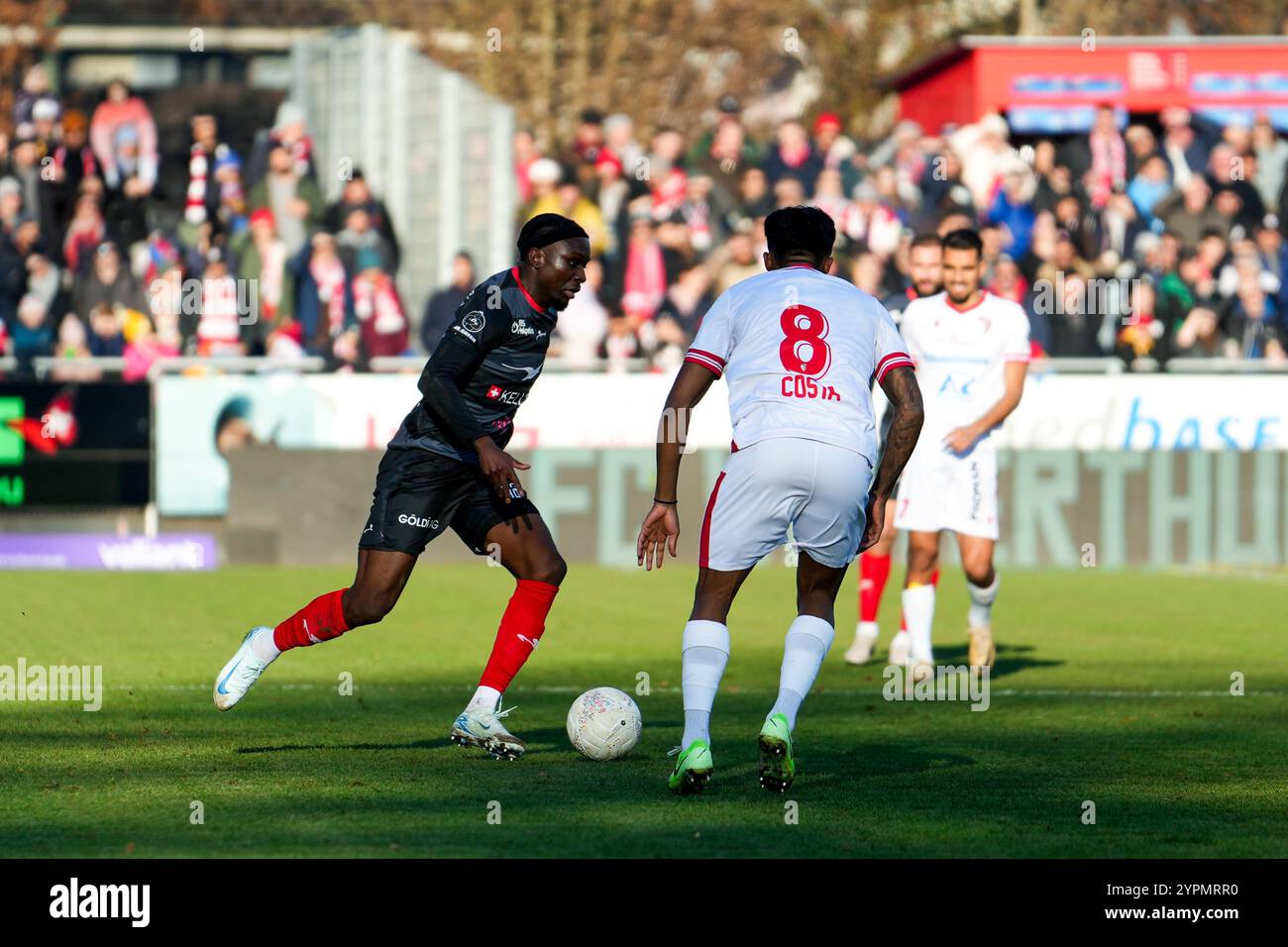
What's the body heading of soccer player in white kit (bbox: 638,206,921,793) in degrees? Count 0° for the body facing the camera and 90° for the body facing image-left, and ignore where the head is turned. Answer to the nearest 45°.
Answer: approximately 180°

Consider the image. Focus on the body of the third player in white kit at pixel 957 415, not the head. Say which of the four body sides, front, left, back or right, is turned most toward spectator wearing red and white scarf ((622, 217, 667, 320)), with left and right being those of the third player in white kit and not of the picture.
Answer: back

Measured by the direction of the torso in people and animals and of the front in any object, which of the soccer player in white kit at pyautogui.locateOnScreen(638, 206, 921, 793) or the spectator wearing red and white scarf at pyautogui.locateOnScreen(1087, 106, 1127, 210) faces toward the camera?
the spectator wearing red and white scarf

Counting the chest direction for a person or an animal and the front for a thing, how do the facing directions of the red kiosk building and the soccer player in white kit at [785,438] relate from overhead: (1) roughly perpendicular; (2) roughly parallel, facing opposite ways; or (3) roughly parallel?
roughly parallel, facing opposite ways

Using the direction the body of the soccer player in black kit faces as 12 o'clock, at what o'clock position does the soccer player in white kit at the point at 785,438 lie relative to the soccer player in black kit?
The soccer player in white kit is roughly at 12 o'clock from the soccer player in black kit.

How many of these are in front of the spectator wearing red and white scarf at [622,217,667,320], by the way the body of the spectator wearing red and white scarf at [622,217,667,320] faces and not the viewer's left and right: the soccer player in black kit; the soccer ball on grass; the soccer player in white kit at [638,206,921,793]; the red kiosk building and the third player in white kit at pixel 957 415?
4

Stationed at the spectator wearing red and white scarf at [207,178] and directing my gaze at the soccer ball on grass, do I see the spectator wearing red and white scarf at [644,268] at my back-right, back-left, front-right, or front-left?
front-left

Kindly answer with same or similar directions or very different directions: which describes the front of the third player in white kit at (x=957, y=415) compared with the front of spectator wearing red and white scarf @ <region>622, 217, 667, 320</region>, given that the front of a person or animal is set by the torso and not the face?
same or similar directions

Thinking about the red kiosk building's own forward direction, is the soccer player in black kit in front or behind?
in front

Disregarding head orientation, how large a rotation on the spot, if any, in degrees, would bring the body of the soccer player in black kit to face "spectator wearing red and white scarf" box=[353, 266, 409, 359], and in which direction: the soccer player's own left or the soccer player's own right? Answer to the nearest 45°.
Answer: approximately 135° to the soccer player's own left

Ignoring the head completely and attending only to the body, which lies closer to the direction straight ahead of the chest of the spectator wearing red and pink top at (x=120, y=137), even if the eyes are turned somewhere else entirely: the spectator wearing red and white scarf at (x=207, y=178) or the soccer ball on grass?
the soccer ball on grass

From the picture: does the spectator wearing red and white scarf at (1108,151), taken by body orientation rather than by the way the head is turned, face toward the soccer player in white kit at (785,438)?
yes

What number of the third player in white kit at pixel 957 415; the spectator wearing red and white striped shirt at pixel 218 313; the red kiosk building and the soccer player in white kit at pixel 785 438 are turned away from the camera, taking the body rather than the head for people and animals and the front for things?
1

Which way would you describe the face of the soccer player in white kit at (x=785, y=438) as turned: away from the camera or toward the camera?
away from the camera

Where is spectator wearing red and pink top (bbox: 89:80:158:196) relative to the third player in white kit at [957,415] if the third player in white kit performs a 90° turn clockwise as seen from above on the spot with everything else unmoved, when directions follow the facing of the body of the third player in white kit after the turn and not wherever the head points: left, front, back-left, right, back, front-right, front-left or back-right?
front-right

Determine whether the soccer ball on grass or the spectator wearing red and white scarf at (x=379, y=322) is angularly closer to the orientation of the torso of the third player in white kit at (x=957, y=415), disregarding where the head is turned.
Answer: the soccer ball on grass

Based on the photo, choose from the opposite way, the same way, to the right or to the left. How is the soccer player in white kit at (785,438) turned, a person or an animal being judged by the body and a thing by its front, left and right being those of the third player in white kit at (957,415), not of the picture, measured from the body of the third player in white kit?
the opposite way

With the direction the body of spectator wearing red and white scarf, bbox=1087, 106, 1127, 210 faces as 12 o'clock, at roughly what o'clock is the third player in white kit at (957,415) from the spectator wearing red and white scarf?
The third player in white kit is roughly at 12 o'clock from the spectator wearing red and white scarf.

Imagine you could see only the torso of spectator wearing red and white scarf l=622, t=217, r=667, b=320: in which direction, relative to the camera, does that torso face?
toward the camera

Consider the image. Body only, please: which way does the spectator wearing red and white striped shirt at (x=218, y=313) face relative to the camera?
toward the camera

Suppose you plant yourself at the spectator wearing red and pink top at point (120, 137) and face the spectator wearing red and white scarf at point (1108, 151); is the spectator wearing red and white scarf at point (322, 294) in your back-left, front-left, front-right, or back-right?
front-right
